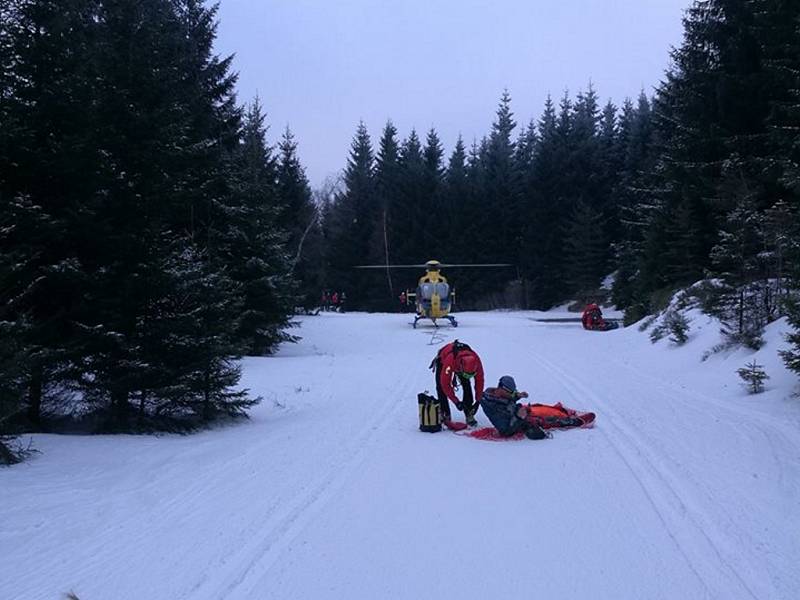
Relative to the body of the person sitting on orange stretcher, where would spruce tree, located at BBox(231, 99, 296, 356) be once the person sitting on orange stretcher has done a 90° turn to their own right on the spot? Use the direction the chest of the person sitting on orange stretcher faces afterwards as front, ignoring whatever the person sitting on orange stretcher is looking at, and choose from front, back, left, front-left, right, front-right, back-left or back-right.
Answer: back-right

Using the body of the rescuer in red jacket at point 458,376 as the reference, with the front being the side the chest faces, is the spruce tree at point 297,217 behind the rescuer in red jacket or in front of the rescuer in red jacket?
behind

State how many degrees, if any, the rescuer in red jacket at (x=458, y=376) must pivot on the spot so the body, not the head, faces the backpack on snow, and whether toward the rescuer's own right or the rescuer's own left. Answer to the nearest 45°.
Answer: approximately 90° to the rescuer's own right

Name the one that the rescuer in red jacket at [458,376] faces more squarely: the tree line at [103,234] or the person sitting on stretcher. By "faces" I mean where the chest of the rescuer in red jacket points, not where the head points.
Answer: the person sitting on stretcher

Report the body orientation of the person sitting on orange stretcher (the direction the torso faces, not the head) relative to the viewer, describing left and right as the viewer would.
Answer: facing to the right of the viewer

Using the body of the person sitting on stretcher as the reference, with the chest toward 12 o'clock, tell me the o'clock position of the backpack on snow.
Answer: The backpack on snow is roughly at 6 o'clock from the person sitting on stretcher.

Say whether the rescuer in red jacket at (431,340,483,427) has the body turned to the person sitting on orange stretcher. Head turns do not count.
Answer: yes

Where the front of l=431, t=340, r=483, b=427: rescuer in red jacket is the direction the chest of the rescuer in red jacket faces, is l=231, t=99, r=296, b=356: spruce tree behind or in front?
behind

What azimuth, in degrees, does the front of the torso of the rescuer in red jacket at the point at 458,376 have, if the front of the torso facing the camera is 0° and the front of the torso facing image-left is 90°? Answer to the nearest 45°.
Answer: approximately 315°
